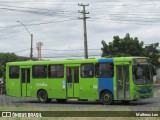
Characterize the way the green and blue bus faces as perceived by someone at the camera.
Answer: facing the viewer and to the right of the viewer
